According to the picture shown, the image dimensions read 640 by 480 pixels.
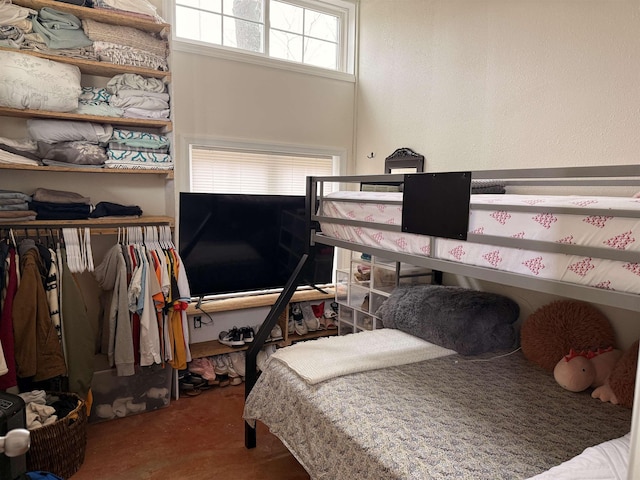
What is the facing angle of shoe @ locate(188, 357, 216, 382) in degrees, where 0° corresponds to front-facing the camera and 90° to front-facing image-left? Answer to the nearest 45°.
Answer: approximately 315°

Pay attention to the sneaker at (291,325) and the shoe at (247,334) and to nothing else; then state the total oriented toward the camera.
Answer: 2

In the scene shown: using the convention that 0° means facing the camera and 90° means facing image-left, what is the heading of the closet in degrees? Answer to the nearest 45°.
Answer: approximately 315°

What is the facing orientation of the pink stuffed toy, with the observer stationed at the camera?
facing to the left of the viewer

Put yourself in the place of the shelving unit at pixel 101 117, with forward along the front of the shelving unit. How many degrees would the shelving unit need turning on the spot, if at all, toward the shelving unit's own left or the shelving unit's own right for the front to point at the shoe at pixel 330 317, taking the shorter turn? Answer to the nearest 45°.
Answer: approximately 45° to the shelving unit's own left
